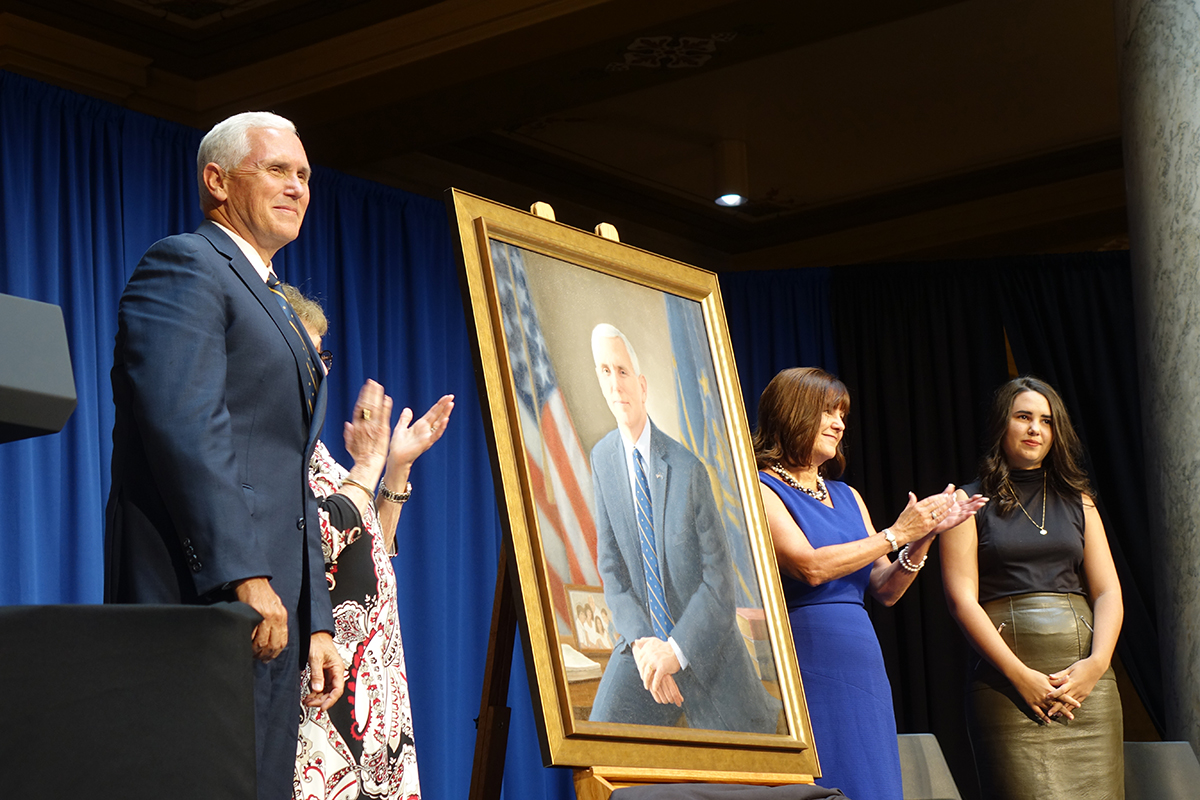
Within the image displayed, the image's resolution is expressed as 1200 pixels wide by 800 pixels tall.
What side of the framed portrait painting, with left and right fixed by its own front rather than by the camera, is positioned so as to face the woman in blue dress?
left

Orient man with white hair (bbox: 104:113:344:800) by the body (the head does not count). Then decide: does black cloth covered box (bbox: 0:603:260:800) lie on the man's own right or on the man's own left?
on the man's own right

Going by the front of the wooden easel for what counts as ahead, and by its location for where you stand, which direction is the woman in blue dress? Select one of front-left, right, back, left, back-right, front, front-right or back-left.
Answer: left

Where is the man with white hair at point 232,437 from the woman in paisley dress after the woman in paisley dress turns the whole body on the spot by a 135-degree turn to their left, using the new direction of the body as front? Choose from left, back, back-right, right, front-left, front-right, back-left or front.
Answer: back-left

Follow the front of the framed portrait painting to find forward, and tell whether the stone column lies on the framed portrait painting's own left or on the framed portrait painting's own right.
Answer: on the framed portrait painting's own left

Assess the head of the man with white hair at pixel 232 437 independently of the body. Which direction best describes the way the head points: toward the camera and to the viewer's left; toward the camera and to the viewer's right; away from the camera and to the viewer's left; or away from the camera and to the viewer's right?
toward the camera and to the viewer's right

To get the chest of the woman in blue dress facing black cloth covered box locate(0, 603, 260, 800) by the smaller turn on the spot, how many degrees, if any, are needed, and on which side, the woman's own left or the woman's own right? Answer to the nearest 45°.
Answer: approximately 45° to the woman's own right

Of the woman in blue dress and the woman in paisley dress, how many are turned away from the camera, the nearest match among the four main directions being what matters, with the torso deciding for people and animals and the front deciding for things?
0

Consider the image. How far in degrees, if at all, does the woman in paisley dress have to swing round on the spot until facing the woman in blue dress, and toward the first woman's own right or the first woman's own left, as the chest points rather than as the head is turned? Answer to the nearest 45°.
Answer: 0° — they already face them

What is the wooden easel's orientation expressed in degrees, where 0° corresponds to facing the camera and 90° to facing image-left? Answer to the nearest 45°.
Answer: approximately 315°

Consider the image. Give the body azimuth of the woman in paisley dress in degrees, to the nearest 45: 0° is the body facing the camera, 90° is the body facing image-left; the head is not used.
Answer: approximately 270°

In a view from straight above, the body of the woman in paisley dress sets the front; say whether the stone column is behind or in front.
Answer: in front

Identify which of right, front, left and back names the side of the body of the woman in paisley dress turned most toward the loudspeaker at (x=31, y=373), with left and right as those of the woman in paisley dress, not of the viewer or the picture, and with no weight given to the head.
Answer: right
